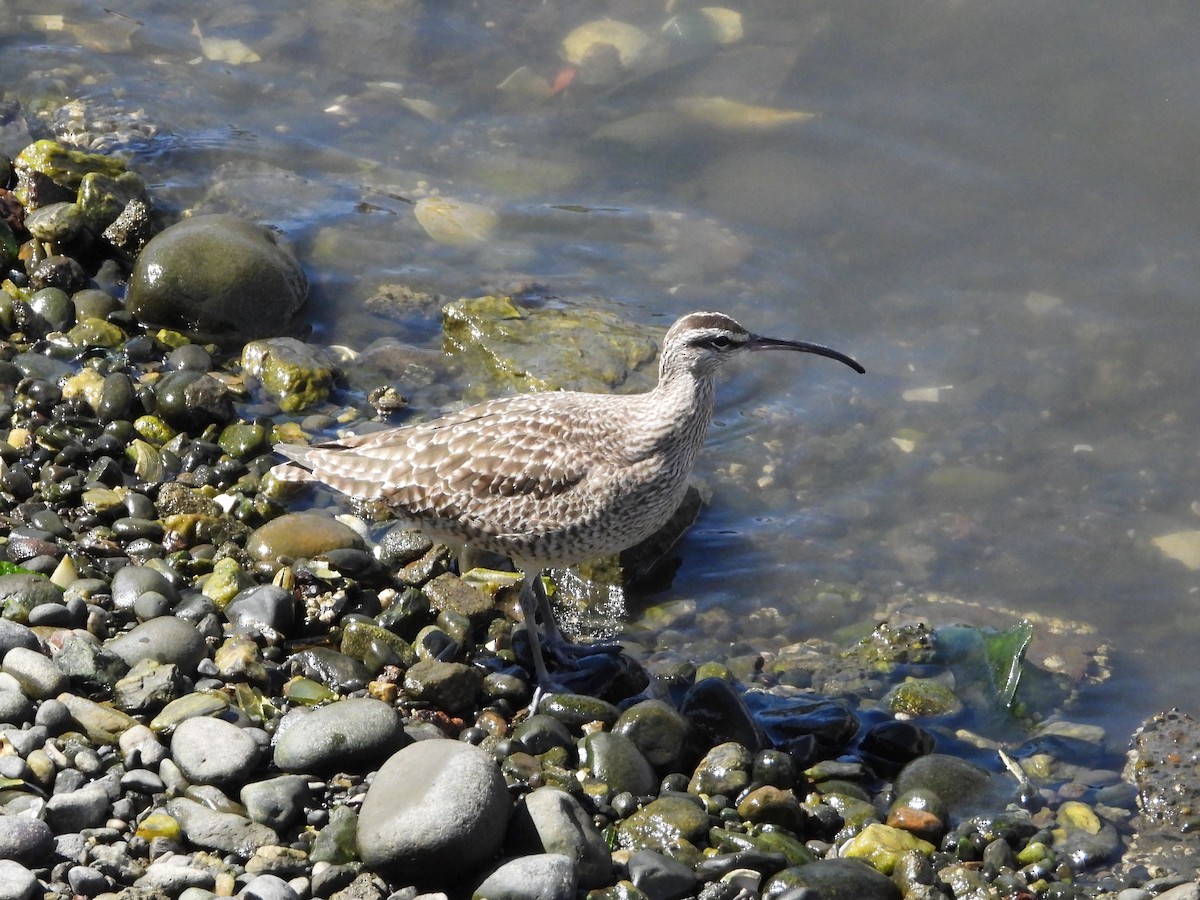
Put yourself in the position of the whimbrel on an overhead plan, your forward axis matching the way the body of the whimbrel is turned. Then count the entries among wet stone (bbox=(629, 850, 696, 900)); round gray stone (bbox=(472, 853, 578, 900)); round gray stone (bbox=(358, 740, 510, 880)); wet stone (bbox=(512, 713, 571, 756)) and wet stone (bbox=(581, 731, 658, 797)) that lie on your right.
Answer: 5

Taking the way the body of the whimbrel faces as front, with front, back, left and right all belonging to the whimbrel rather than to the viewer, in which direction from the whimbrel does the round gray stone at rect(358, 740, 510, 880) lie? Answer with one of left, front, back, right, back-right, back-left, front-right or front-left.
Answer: right

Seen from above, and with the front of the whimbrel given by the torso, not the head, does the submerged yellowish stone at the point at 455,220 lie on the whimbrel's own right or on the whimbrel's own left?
on the whimbrel's own left

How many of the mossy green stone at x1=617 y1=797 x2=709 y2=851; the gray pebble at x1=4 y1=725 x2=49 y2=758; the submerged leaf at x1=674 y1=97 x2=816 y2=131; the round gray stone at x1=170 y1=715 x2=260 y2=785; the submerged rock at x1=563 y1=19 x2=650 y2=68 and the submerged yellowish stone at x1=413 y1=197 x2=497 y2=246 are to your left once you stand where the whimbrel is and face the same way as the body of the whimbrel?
3

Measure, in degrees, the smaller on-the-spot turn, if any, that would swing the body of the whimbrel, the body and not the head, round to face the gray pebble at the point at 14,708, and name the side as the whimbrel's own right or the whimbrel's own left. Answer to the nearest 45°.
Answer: approximately 135° to the whimbrel's own right

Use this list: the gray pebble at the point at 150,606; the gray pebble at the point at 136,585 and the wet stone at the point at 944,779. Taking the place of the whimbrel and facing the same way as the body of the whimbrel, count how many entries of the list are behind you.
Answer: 2

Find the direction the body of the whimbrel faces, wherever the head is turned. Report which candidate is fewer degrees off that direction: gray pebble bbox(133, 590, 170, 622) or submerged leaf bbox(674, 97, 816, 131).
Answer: the submerged leaf

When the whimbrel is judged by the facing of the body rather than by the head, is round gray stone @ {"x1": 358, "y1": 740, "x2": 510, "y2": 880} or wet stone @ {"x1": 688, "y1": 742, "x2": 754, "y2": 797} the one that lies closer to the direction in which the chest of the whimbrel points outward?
the wet stone

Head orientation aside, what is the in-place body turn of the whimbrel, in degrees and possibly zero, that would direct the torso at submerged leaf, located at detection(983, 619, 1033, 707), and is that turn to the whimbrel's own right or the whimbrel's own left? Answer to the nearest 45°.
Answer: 0° — it already faces it

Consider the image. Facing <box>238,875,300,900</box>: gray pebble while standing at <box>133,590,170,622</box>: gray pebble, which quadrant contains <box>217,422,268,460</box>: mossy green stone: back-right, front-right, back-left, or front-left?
back-left

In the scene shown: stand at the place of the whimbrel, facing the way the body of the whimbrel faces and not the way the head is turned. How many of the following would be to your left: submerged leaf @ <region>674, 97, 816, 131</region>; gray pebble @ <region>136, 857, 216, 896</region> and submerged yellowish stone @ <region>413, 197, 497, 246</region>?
2

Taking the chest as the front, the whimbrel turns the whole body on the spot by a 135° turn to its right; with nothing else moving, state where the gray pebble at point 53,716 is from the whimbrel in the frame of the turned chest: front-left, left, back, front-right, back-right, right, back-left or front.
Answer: front

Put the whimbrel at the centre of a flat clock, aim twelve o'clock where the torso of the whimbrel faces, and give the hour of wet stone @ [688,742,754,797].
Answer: The wet stone is roughly at 2 o'clock from the whimbrel.

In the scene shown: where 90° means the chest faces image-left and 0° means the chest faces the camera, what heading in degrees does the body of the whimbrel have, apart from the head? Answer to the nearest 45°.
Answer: approximately 270°
